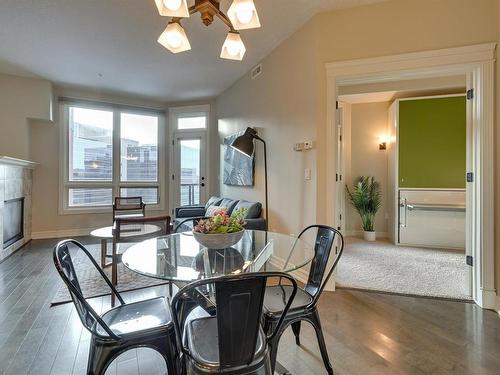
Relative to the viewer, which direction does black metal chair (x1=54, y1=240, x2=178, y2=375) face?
to the viewer's right

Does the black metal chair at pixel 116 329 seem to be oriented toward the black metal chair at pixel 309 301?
yes

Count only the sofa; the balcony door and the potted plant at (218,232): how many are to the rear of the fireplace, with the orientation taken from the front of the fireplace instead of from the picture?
0

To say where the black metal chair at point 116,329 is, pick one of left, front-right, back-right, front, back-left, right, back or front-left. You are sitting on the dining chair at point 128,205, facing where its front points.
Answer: front

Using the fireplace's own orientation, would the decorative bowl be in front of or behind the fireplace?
in front

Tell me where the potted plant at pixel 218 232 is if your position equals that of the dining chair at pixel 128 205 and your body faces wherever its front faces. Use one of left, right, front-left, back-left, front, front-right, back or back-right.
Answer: front

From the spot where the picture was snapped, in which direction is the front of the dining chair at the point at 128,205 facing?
facing the viewer

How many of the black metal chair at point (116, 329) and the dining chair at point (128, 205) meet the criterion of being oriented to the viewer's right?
1

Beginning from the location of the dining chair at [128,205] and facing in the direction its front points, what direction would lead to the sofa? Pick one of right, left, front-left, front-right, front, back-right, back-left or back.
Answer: front-left

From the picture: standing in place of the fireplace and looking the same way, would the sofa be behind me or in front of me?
in front
